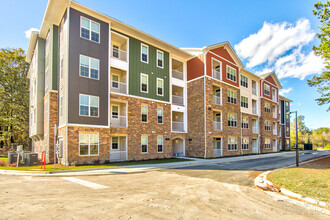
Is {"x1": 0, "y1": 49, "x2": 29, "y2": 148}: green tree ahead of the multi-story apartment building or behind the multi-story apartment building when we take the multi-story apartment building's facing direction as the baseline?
behind

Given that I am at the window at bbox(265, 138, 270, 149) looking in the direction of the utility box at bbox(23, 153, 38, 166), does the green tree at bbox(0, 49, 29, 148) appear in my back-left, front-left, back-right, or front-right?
front-right

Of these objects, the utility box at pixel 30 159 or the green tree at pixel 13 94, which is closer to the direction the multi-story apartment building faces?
the utility box

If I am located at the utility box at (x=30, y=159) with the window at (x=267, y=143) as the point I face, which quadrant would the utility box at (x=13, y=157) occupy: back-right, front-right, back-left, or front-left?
back-left

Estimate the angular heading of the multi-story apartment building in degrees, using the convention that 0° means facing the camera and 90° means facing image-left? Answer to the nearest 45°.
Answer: approximately 315°

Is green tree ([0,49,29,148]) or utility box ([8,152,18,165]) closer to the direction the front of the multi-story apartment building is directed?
the utility box
